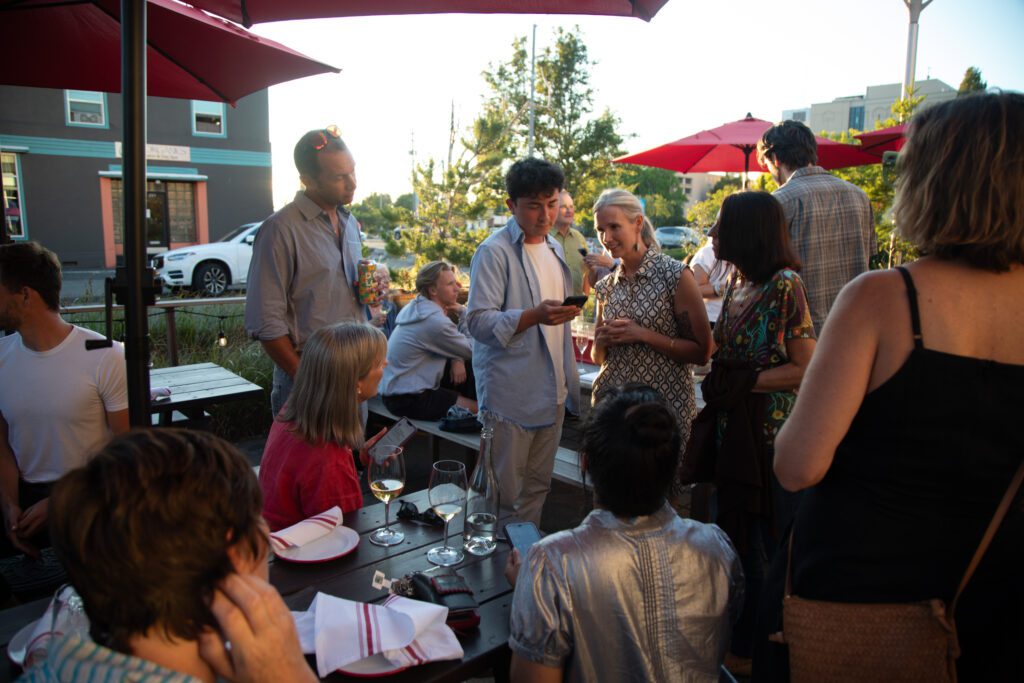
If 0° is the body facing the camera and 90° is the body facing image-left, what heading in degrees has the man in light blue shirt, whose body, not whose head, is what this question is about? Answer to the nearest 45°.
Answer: approximately 315°

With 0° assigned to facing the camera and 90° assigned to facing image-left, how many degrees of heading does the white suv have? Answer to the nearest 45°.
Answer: approximately 45°

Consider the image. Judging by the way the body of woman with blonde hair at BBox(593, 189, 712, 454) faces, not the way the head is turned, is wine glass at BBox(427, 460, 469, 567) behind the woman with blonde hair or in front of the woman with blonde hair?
in front

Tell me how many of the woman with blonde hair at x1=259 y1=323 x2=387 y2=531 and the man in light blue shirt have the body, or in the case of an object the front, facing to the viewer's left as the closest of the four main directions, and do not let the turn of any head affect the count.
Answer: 0

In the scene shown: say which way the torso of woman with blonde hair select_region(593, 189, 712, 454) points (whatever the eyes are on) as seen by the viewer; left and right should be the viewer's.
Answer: facing the viewer and to the left of the viewer

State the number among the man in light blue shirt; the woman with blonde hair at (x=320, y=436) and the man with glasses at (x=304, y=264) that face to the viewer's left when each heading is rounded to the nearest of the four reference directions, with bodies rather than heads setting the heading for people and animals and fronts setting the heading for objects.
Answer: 0

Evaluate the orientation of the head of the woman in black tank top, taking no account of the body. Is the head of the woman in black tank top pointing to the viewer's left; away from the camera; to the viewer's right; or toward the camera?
away from the camera

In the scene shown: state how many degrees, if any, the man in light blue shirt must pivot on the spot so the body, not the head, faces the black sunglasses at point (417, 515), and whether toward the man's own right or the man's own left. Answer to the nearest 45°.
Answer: approximately 45° to the man's own right

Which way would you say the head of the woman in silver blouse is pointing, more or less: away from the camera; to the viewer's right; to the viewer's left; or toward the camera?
away from the camera

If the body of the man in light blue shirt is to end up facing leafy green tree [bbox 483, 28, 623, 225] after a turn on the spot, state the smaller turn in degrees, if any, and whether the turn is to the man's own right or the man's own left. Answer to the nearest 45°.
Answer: approximately 135° to the man's own left

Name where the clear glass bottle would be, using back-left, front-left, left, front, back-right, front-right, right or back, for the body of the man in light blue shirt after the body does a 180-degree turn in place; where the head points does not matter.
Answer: back-left

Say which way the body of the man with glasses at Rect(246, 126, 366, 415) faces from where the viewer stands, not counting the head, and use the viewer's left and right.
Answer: facing the viewer and to the right of the viewer
